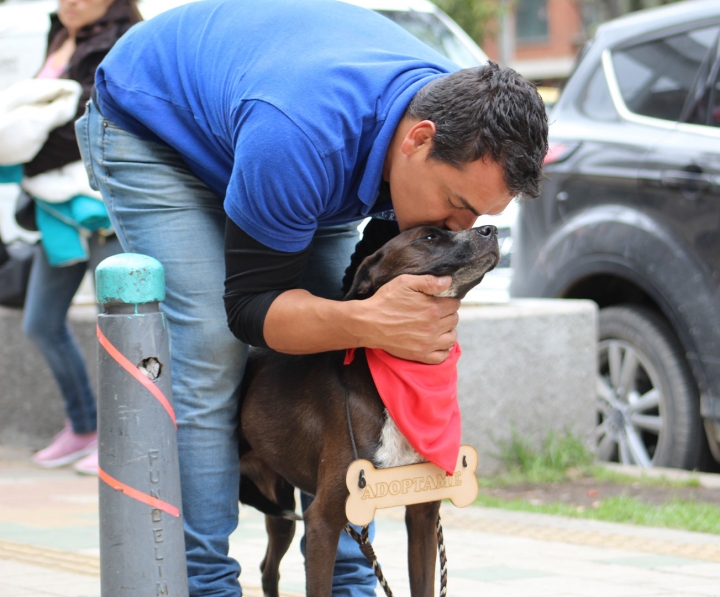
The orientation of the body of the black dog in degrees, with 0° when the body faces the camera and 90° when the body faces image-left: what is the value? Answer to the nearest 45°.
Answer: approximately 315°

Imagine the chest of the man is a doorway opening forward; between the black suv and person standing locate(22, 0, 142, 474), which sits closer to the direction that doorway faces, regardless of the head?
the black suv

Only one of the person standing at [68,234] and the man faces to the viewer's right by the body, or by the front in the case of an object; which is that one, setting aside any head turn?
the man

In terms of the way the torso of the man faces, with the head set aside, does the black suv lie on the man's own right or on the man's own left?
on the man's own left

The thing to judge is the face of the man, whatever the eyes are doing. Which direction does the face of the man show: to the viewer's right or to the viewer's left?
to the viewer's right

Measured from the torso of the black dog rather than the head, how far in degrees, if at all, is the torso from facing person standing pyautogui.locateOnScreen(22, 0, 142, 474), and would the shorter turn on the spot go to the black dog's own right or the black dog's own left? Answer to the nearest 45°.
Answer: approximately 180°

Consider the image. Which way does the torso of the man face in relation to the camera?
to the viewer's right

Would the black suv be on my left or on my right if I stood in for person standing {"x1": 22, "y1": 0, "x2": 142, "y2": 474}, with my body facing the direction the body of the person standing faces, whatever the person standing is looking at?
on my left

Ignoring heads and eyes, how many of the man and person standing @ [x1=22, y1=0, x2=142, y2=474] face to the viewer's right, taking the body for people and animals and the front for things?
1
